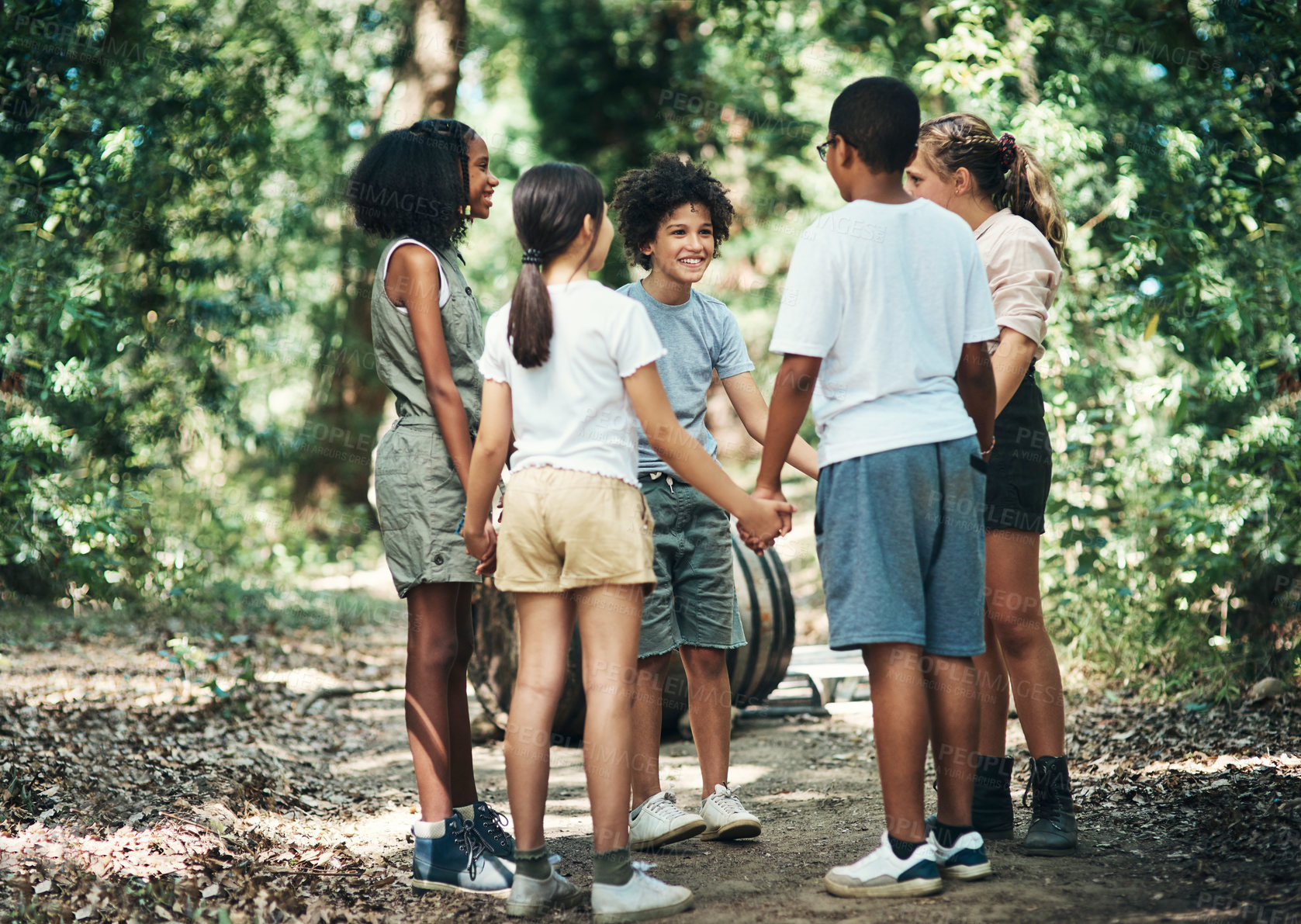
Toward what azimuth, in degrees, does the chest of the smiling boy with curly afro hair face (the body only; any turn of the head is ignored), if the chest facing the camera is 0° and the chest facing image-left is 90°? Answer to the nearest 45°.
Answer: approximately 0°

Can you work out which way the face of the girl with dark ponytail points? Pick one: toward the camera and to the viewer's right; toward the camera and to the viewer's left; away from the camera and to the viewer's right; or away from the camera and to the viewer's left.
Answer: away from the camera and to the viewer's right

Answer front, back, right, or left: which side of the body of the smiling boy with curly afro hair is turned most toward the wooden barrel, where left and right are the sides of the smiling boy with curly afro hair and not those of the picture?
back

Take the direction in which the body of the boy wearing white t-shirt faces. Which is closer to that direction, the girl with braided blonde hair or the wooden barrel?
the wooden barrel

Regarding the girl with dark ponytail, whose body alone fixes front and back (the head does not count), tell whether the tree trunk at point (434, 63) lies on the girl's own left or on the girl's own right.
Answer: on the girl's own left

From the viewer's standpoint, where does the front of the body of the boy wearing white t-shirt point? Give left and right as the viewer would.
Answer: facing away from the viewer and to the left of the viewer

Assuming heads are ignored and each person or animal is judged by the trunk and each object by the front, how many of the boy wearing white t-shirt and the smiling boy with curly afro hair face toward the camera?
1

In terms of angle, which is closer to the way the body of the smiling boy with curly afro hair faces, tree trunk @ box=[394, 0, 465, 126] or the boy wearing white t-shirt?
the boy wearing white t-shirt

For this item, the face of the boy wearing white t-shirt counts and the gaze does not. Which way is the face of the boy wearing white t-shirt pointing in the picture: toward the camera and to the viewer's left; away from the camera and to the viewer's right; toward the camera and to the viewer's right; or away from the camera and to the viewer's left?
away from the camera and to the viewer's left

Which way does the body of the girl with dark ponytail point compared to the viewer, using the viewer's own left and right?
facing away from the viewer and to the right of the viewer

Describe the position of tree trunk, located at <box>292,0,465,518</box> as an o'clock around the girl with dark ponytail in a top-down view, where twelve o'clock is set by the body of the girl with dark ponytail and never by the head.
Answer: The tree trunk is roughly at 10 o'clock from the girl with dark ponytail.
